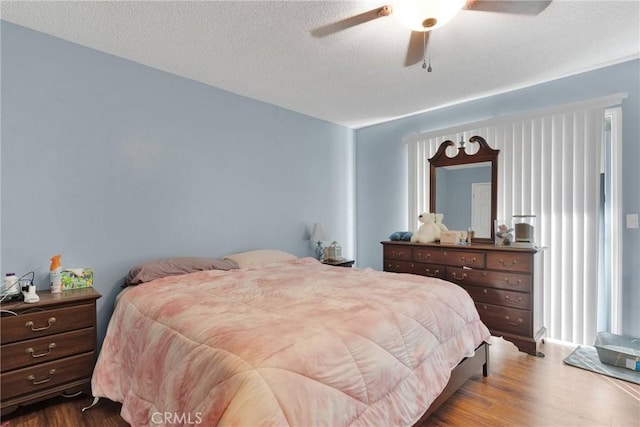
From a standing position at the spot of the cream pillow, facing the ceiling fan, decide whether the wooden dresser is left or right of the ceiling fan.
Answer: left

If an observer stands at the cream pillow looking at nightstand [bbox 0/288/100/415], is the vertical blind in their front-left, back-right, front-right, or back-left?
back-left

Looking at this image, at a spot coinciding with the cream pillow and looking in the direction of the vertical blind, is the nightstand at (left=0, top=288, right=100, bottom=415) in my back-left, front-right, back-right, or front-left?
back-right

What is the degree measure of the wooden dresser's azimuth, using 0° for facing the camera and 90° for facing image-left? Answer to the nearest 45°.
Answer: approximately 45°
